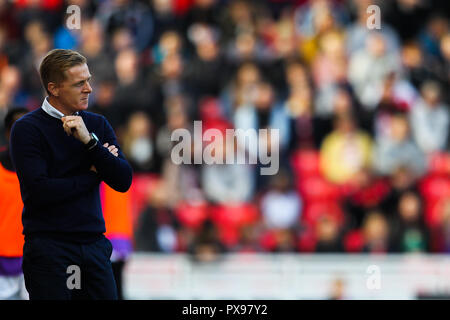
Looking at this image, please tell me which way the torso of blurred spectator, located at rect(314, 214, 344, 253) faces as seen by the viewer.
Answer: toward the camera

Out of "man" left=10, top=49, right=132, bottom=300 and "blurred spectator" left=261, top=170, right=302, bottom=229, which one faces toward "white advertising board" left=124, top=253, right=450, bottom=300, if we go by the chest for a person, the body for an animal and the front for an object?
the blurred spectator

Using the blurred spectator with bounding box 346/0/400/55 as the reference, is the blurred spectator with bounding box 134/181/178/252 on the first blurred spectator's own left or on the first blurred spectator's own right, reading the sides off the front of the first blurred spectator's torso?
on the first blurred spectator's own right

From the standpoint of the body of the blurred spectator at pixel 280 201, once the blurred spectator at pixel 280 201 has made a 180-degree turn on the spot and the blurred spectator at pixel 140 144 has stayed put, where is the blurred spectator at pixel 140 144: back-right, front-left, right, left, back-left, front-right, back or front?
left

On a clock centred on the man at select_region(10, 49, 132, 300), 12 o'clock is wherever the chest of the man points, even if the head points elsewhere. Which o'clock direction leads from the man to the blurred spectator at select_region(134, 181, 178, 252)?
The blurred spectator is roughly at 8 o'clock from the man.

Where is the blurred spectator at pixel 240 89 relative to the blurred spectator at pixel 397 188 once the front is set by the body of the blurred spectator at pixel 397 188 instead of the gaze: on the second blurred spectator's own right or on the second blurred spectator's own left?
on the second blurred spectator's own right

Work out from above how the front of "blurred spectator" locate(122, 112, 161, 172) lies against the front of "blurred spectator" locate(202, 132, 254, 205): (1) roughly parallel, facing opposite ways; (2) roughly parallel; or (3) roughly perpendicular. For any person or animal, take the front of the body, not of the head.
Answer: roughly parallel

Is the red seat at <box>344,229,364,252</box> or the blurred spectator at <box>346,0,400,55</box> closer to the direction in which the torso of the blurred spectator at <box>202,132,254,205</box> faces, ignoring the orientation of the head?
the red seat

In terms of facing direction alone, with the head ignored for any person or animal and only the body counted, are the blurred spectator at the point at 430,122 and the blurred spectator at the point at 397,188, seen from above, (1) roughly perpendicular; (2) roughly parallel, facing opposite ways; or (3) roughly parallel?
roughly parallel

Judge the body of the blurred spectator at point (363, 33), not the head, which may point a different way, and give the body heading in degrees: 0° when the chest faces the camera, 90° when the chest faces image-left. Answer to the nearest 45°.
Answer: approximately 0°

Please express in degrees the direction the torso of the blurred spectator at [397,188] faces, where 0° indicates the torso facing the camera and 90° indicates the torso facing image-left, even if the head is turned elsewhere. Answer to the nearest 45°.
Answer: approximately 0°

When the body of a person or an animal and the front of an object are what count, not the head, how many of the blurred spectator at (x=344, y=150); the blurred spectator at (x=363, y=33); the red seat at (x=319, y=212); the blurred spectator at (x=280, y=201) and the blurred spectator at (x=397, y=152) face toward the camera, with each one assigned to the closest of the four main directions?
5
